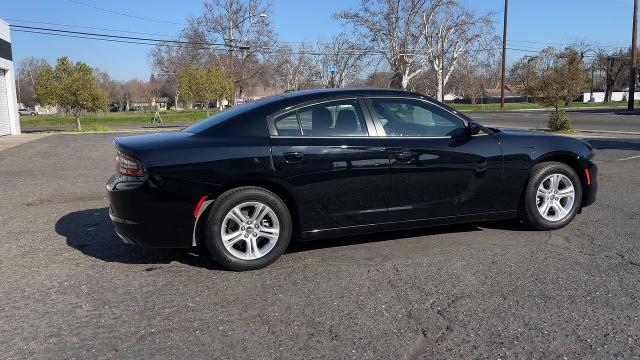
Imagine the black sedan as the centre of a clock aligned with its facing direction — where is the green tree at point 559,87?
The green tree is roughly at 10 o'clock from the black sedan.

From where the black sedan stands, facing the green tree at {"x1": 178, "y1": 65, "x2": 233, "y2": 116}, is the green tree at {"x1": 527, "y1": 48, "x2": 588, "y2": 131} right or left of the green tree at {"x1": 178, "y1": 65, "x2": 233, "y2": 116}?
right

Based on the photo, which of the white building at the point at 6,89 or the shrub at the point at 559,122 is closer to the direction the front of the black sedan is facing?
the shrub

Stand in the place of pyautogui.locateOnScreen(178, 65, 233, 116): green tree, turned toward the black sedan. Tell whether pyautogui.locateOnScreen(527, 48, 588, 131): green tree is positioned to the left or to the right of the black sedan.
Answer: left

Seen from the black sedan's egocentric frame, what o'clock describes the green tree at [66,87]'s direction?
The green tree is roughly at 8 o'clock from the black sedan.

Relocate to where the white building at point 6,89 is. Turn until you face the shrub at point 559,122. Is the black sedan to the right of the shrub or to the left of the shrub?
right

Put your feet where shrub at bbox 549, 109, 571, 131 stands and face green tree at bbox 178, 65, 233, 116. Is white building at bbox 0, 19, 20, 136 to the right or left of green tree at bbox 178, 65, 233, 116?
left

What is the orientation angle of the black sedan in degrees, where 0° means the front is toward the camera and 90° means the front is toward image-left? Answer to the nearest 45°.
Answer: approximately 270°

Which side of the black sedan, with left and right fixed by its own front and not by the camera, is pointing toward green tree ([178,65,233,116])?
left

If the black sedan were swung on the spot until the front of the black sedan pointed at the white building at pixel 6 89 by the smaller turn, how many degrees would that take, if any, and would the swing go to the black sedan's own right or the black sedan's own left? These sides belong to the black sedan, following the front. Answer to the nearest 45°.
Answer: approximately 135° to the black sedan's own left

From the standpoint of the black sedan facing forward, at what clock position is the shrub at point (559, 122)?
The shrub is roughly at 10 o'clock from the black sedan.

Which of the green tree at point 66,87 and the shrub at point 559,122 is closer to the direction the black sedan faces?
the shrub
